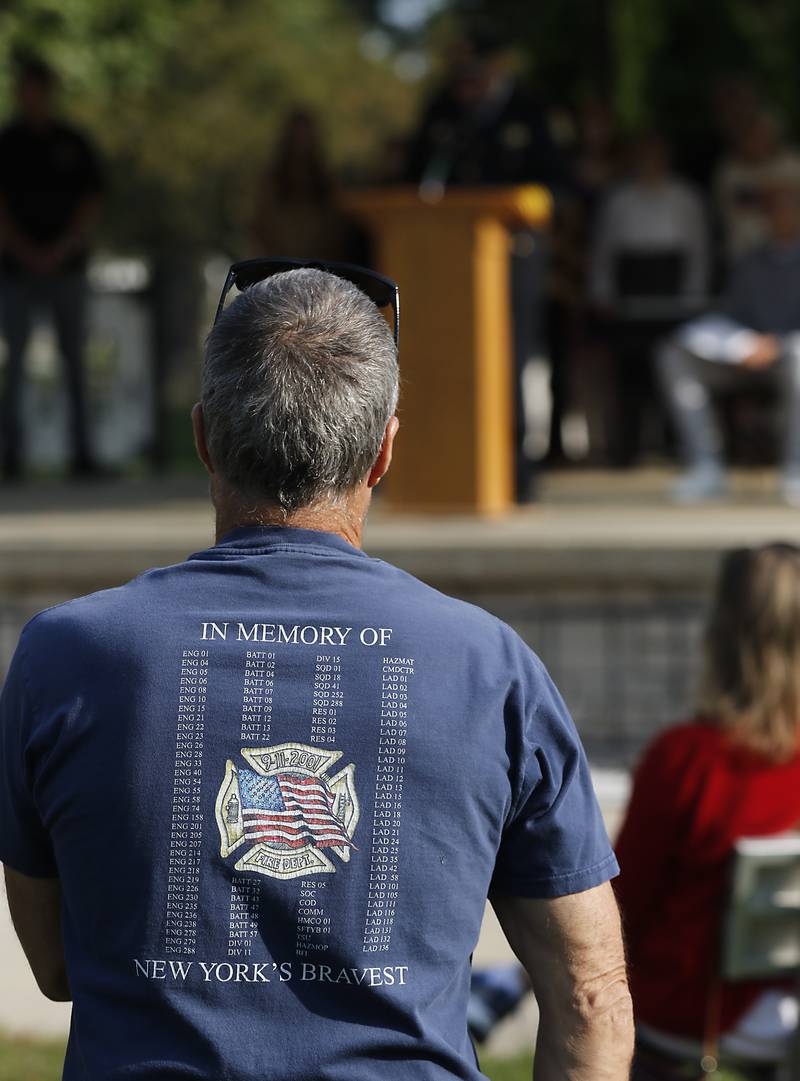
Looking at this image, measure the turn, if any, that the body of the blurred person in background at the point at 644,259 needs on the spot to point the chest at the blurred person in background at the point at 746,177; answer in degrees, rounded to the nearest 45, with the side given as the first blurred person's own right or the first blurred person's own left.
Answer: approximately 135° to the first blurred person's own left

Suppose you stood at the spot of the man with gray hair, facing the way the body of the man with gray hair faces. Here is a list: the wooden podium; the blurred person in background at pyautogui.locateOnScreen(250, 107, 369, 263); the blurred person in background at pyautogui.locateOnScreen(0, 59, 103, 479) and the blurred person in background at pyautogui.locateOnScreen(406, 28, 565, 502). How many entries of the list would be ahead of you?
4

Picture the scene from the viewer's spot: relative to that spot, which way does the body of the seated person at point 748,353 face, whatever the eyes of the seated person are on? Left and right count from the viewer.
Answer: facing the viewer and to the left of the viewer

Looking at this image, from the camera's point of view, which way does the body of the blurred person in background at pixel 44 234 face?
toward the camera

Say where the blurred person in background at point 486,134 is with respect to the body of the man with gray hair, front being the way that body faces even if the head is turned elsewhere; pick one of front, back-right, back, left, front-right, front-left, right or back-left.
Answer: front

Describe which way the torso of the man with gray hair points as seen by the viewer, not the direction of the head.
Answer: away from the camera

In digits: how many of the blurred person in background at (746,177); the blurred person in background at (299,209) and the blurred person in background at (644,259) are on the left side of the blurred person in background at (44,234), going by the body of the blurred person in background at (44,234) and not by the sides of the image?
3

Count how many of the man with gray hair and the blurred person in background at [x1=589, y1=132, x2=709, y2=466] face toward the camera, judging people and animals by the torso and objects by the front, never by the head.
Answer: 1

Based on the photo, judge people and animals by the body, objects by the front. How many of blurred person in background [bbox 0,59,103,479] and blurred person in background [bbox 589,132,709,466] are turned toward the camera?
2

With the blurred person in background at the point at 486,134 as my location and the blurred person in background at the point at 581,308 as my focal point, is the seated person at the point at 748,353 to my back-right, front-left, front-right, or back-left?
front-right

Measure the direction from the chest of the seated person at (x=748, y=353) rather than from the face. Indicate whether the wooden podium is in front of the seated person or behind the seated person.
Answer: in front

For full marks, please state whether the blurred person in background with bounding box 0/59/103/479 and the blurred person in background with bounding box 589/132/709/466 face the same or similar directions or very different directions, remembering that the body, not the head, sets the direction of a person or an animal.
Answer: same or similar directions

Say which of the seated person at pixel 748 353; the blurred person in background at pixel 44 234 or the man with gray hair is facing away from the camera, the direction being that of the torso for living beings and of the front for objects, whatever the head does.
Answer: the man with gray hair

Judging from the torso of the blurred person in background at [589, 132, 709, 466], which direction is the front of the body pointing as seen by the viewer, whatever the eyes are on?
toward the camera

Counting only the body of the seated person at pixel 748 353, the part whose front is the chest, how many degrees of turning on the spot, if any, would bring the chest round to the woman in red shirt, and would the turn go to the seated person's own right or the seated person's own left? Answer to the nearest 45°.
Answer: approximately 45° to the seated person's own left

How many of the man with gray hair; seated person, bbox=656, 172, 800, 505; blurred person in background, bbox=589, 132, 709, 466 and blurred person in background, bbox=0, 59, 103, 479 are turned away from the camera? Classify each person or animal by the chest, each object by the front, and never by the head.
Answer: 1

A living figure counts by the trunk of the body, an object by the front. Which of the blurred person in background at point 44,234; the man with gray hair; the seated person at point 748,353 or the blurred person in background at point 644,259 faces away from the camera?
the man with gray hair

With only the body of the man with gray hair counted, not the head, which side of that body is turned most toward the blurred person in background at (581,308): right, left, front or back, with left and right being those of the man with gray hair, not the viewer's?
front

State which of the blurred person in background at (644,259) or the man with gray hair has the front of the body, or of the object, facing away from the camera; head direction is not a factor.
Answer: the man with gray hair

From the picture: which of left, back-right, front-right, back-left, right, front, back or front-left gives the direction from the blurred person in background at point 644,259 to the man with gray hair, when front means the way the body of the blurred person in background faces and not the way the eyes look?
front

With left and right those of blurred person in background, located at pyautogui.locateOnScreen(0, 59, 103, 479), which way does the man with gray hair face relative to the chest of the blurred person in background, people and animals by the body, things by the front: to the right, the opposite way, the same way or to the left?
the opposite way

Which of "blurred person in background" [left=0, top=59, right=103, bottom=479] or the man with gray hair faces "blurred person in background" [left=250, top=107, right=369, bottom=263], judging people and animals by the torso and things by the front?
the man with gray hair
